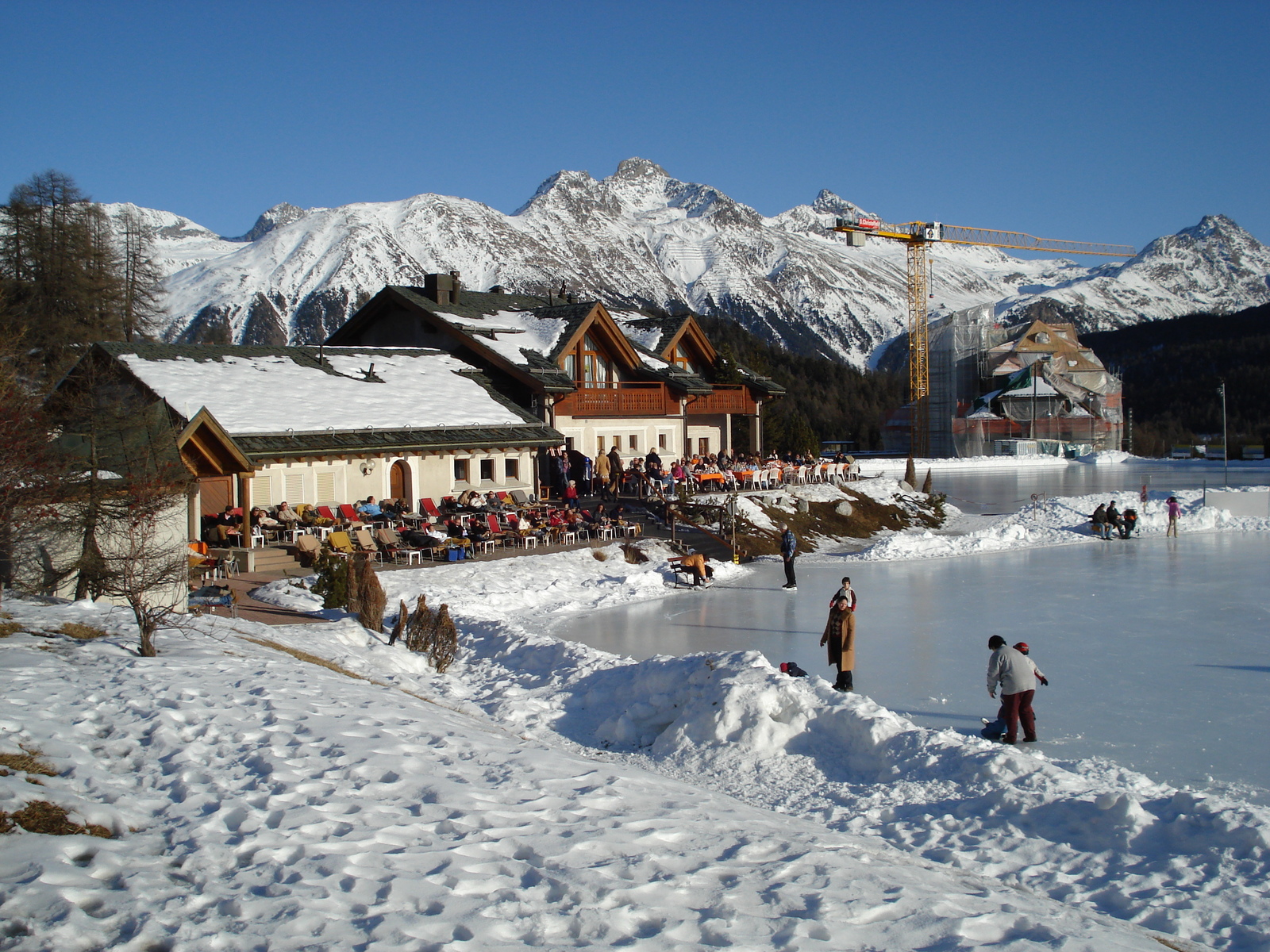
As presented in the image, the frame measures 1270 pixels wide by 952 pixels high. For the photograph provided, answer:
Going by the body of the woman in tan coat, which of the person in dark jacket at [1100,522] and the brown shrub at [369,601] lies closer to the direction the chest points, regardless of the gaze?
the brown shrub

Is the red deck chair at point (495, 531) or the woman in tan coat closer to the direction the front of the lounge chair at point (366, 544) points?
the woman in tan coat

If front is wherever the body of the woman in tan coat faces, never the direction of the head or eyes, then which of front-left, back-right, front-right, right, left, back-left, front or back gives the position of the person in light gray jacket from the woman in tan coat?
left

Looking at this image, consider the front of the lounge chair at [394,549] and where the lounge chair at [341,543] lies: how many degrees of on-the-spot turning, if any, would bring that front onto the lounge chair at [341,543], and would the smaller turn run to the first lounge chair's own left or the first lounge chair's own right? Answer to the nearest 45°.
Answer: approximately 90° to the first lounge chair's own right

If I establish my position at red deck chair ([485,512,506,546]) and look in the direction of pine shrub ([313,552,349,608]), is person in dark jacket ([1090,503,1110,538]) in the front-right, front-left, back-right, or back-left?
back-left

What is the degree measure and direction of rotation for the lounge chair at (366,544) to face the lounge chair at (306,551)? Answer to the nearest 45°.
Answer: approximately 90° to its right

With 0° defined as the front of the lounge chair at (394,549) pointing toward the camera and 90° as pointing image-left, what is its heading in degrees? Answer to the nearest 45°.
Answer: approximately 315°

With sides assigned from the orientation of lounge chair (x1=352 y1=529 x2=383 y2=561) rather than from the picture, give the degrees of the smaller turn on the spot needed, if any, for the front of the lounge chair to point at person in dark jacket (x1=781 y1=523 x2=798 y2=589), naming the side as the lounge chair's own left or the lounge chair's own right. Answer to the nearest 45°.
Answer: approximately 45° to the lounge chair's own left

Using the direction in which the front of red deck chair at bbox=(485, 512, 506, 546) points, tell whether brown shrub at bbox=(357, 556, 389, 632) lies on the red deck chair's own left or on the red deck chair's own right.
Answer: on the red deck chair's own right

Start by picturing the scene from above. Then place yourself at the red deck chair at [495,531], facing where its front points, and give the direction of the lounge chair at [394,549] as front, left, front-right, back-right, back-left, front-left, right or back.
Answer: right

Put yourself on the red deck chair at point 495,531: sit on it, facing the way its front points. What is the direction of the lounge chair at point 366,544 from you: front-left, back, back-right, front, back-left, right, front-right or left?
right

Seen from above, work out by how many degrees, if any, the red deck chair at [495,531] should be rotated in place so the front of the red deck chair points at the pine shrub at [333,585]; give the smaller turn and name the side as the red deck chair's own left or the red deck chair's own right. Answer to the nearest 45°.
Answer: approximately 45° to the red deck chair's own right

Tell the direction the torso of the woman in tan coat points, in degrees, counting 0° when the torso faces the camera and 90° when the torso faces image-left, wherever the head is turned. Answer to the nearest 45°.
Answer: approximately 45°
